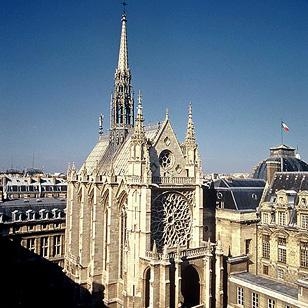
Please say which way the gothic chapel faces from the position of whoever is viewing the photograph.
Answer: facing the viewer and to the right of the viewer

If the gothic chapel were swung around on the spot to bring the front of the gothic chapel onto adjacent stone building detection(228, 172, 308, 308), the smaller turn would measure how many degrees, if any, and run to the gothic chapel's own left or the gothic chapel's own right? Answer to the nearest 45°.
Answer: approximately 45° to the gothic chapel's own left
